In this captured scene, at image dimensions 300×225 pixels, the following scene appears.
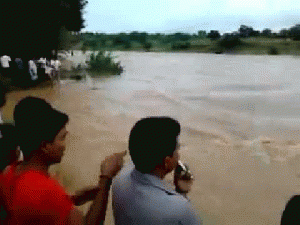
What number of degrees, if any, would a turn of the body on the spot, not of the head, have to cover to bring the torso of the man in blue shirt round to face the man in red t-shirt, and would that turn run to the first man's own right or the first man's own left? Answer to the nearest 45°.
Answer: approximately 135° to the first man's own left

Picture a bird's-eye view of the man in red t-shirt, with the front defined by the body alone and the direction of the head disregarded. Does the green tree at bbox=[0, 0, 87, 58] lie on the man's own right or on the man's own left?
on the man's own left

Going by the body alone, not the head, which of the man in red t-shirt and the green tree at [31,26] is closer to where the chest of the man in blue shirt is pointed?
the green tree

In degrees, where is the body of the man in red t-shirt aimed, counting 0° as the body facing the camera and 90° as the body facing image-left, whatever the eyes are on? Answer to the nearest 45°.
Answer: approximately 225°

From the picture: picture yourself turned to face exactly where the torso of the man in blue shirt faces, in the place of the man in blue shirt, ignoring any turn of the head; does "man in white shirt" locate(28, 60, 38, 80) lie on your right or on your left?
on your left

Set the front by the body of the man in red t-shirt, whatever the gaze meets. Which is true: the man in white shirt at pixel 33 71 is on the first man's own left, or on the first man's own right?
on the first man's own left

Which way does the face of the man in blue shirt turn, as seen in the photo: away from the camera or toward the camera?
away from the camera

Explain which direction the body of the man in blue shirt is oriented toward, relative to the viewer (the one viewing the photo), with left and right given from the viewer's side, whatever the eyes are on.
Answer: facing away from the viewer and to the right of the viewer

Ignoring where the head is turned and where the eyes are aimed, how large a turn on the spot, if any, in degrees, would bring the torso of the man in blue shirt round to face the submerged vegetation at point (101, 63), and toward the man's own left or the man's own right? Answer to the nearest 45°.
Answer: approximately 45° to the man's own left
